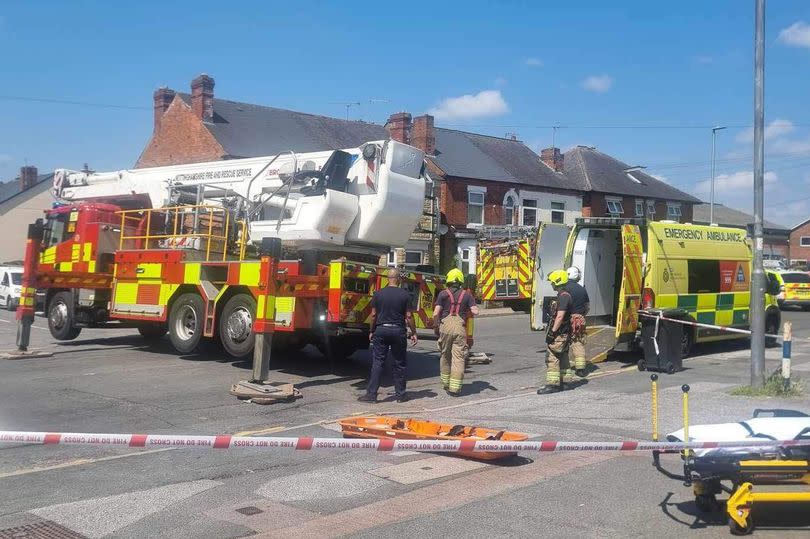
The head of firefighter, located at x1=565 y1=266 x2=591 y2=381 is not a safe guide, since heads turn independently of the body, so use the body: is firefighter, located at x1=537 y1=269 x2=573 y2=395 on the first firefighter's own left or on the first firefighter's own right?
on the first firefighter's own left

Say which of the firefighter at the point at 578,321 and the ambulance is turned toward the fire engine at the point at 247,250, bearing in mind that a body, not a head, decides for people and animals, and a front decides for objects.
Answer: the firefighter

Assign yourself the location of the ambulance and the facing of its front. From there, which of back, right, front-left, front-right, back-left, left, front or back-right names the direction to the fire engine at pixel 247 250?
back

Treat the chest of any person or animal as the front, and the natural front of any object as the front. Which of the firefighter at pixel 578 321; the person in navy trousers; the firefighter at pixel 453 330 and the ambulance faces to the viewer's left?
the firefighter at pixel 578 321

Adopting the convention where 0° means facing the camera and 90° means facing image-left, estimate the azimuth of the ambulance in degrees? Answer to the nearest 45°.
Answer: approximately 225°

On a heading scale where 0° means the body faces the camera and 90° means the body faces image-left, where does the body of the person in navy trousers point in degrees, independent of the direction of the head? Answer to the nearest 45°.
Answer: approximately 180°

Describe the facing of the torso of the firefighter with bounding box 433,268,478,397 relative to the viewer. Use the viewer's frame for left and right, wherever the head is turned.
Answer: facing away from the viewer

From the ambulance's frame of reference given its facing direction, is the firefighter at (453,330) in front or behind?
behind

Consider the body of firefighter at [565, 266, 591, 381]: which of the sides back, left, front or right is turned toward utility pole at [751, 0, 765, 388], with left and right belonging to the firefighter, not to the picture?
back

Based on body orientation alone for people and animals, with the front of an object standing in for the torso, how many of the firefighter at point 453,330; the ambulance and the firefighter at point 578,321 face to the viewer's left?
1

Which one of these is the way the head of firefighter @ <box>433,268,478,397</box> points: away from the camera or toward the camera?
away from the camera

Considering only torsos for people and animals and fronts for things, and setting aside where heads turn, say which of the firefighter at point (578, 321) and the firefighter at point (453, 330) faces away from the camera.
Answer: the firefighter at point (453, 330)

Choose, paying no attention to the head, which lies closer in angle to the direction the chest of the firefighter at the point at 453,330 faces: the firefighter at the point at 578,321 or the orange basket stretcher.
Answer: the firefighter

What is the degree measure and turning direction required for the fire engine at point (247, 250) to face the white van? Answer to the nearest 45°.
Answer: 0° — it already faces it

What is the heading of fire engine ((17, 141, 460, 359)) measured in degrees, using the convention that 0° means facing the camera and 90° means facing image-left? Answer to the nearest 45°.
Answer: approximately 135°
